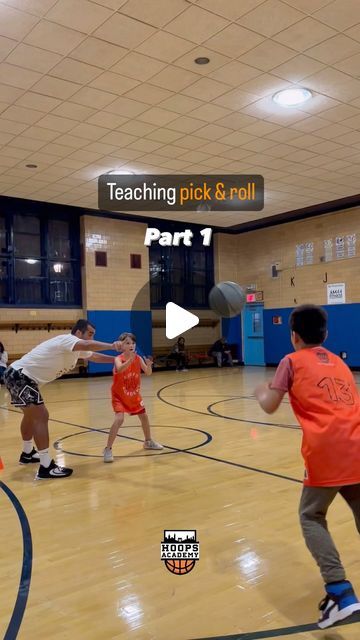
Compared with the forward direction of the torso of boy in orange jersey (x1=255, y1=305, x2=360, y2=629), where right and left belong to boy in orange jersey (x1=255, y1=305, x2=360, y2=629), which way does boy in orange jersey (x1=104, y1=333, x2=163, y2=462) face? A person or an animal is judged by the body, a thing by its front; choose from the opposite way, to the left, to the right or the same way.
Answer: the opposite way

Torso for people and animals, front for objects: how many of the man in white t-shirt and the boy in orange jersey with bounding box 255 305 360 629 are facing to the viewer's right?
1

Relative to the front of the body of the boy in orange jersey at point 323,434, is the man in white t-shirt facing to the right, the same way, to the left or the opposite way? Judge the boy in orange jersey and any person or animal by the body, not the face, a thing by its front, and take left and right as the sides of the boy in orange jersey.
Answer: to the right

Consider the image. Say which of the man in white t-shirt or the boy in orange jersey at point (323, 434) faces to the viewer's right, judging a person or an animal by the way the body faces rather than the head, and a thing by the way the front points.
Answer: the man in white t-shirt

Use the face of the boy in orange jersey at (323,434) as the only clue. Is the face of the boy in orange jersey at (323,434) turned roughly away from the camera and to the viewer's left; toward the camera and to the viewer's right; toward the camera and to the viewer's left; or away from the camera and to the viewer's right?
away from the camera and to the viewer's left

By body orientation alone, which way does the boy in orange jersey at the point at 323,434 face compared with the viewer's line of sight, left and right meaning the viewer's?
facing away from the viewer and to the left of the viewer

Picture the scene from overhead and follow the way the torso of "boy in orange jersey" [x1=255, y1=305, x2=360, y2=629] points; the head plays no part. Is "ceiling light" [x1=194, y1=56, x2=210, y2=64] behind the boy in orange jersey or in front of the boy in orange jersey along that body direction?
in front

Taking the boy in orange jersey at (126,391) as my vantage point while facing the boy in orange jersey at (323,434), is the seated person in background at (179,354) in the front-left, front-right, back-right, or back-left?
back-left

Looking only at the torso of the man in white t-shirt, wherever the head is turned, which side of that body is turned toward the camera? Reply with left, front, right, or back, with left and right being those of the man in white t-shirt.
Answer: right

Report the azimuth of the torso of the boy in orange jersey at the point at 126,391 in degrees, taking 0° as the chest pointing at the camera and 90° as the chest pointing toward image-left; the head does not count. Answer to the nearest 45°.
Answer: approximately 315°

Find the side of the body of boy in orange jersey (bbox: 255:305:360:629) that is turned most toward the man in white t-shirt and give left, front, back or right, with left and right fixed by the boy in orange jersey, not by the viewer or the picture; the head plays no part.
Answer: front
